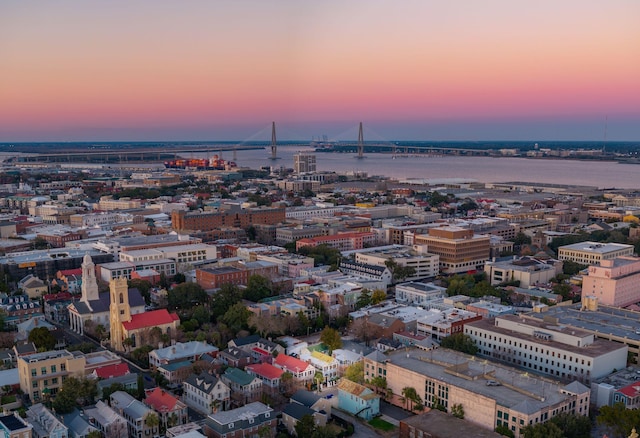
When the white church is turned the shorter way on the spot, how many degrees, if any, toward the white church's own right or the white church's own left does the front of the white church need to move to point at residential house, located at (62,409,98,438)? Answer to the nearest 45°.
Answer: approximately 45° to the white church's own left

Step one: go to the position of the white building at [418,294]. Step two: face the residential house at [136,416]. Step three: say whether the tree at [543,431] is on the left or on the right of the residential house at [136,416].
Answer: left

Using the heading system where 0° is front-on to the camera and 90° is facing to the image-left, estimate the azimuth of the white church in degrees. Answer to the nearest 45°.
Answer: approximately 45°

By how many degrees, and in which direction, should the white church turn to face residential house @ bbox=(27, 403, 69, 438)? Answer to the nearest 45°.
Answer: approximately 45° to its left

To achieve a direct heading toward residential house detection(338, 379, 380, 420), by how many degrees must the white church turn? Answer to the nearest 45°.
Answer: approximately 90° to its left

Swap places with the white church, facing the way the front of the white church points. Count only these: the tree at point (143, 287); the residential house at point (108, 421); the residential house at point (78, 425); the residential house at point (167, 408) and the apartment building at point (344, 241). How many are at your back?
2

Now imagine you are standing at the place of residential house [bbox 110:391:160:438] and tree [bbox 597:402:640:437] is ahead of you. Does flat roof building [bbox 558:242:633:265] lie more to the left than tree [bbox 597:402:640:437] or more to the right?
left

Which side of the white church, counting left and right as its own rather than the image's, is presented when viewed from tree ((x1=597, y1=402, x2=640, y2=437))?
left

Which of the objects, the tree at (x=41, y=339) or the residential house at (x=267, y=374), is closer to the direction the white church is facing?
the tree

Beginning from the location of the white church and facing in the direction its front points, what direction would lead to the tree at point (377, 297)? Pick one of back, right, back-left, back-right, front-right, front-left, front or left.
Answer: back-left
